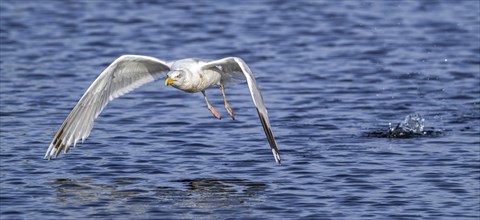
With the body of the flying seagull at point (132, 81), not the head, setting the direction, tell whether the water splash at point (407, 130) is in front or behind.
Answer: behind

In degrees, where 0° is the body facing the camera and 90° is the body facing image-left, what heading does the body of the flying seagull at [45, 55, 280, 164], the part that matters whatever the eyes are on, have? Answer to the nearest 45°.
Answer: approximately 45°
